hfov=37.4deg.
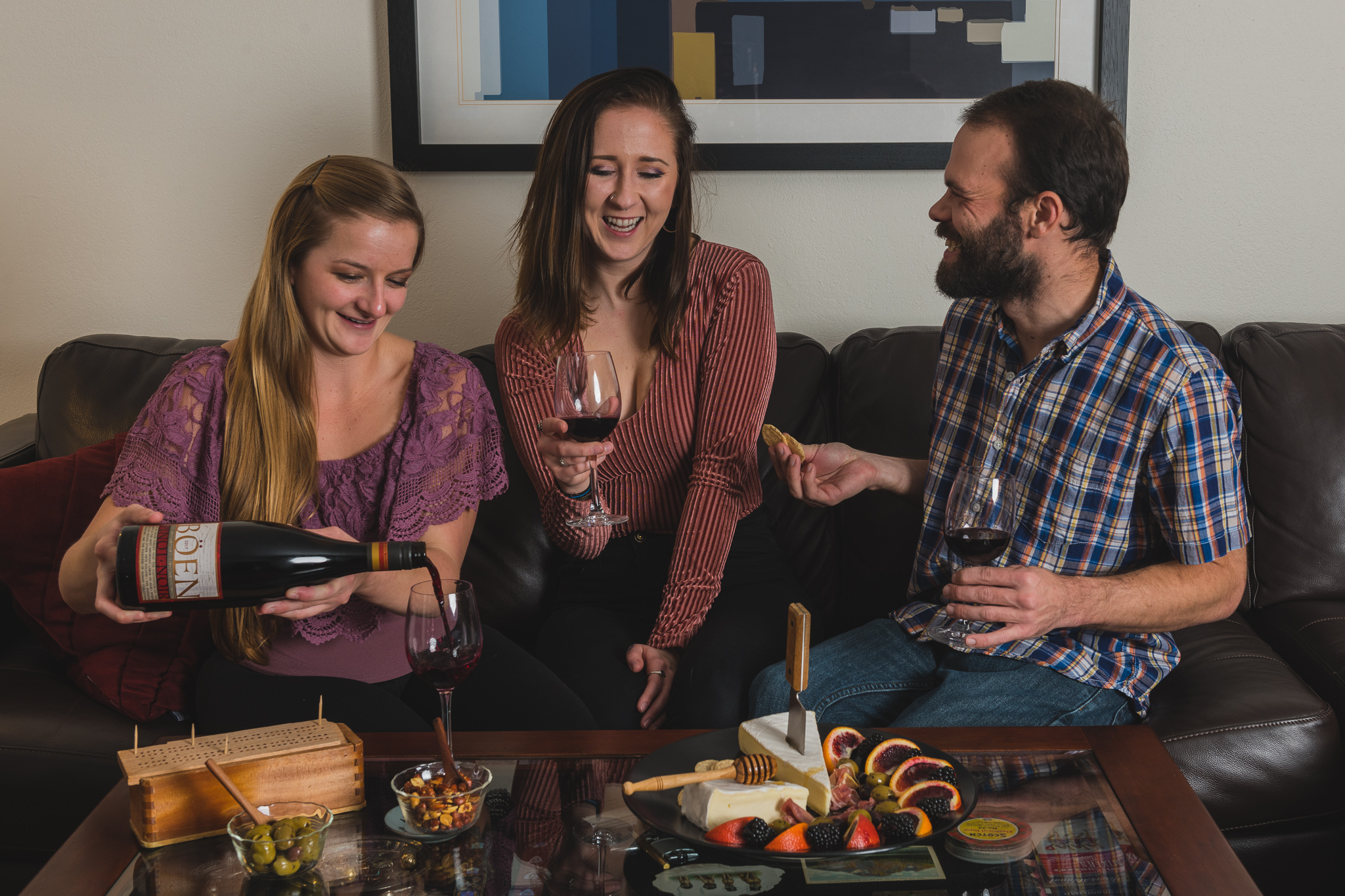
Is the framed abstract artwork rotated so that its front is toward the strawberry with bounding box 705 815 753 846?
yes

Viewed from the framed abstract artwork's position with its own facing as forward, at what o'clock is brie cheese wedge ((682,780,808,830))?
The brie cheese wedge is roughly at 12 o'clock from the framed abstract artwork.

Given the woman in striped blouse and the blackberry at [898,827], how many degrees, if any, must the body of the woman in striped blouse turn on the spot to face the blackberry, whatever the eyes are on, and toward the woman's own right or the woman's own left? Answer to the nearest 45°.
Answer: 0° — they already face it

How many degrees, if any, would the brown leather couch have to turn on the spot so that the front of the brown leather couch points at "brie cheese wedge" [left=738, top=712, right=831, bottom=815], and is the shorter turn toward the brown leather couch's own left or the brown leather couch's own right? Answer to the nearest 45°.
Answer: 0° — it already faces it

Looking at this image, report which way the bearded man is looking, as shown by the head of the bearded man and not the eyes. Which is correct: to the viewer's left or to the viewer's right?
to the viewer's left

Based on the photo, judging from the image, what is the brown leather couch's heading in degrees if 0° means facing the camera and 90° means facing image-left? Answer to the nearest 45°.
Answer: approximately 0°

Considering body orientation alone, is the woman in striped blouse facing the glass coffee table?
yes

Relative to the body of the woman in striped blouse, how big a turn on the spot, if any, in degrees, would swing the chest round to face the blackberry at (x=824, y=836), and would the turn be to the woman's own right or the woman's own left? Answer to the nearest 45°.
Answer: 0° — they already face it
